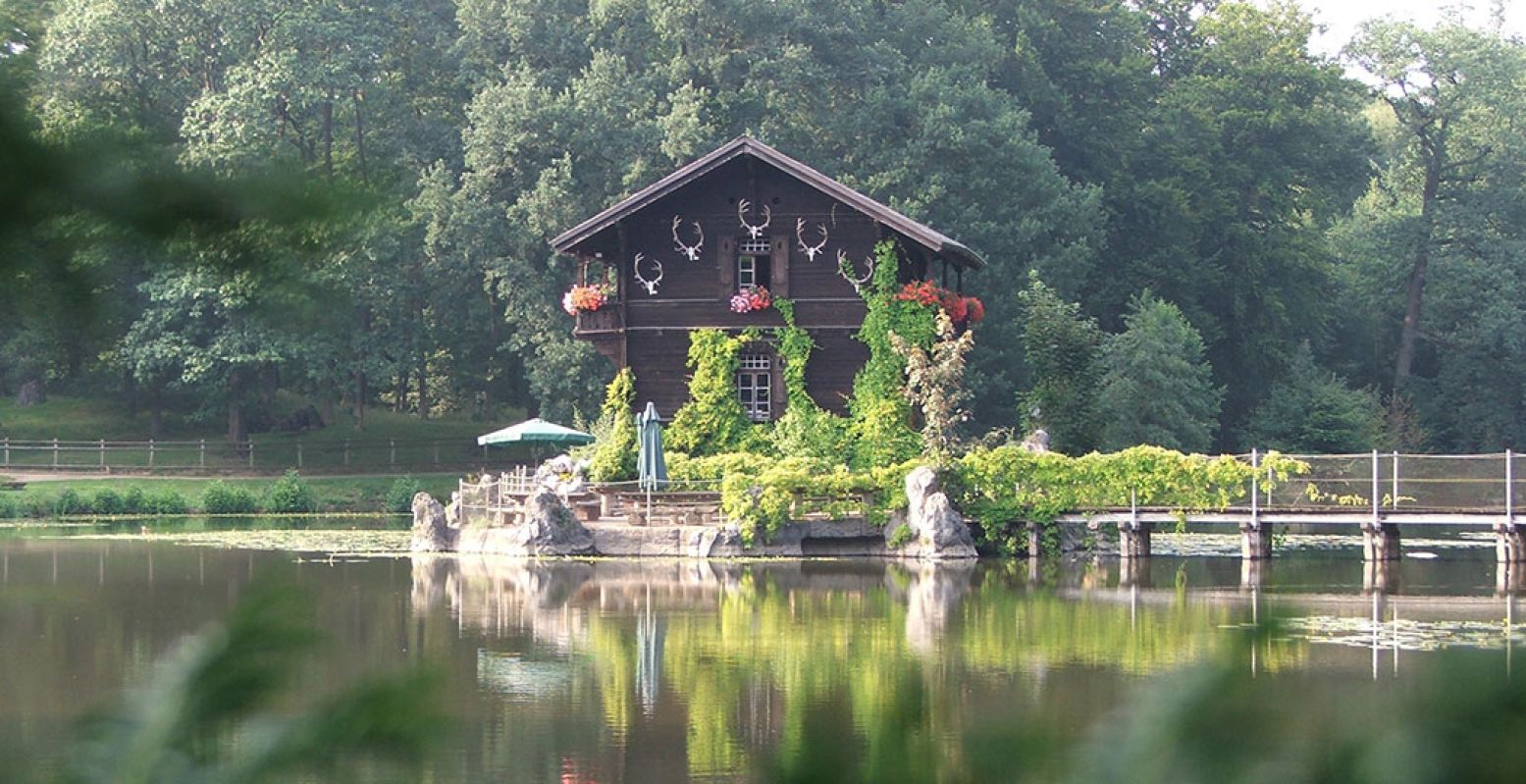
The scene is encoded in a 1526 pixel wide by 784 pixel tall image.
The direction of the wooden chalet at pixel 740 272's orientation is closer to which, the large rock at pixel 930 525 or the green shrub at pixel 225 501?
the large rock

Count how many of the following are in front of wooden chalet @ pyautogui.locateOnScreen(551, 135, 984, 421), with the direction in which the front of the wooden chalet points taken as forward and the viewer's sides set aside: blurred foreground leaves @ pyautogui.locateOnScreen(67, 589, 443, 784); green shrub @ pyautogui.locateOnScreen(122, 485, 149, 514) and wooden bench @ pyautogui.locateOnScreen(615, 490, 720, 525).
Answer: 2

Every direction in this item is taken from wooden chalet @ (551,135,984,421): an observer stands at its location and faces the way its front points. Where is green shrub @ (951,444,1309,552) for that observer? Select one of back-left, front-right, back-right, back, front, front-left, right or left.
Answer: front-left

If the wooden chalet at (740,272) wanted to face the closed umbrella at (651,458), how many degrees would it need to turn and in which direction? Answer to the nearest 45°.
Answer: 0° — it already faces it

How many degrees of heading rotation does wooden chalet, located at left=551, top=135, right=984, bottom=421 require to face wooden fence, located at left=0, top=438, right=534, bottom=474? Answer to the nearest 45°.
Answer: approximately 135° to its right

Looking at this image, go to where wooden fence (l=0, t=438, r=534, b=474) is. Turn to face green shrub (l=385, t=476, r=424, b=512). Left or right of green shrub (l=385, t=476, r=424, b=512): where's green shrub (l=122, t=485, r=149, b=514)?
right

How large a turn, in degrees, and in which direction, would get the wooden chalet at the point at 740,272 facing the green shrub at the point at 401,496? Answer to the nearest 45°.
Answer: approximately 135° to its right

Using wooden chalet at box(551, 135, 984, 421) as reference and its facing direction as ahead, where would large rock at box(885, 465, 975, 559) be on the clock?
The large rock is roughly at 11 o'clock from the wooden chalet.

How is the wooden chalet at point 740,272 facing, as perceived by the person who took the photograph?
facing the viewer

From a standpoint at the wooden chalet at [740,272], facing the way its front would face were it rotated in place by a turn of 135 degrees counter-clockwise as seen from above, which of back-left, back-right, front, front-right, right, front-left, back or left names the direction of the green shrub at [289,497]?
left
